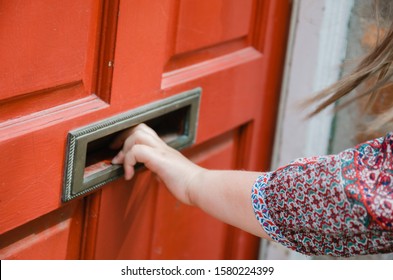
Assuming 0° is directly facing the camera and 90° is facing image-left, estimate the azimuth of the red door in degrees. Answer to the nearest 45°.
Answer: approximately 315°
